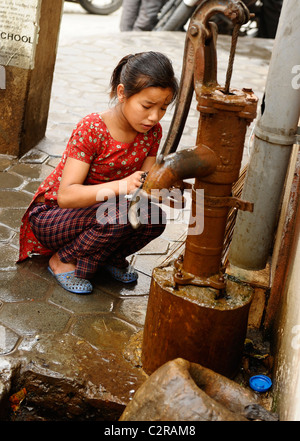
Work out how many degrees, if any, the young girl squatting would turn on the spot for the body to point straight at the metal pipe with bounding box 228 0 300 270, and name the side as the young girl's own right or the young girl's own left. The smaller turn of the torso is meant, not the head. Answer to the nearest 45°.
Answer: approximately 45° to the young girl's own left

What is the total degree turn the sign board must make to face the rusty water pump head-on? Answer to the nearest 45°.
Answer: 0° — it already faces it

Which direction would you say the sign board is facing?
toward the camera

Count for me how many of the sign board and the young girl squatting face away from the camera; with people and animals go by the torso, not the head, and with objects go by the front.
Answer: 0

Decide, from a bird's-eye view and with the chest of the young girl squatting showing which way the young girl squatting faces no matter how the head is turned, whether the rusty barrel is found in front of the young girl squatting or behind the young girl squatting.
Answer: in front

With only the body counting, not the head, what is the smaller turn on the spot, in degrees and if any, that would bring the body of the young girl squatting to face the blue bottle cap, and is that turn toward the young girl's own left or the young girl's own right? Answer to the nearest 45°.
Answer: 0° — they already face it

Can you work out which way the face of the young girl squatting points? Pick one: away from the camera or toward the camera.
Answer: toward the camera

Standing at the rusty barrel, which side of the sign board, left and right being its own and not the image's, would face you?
front

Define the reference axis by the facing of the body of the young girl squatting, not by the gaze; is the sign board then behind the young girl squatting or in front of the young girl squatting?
behind

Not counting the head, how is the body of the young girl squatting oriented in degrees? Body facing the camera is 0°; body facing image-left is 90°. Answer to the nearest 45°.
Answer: approximately 315°
